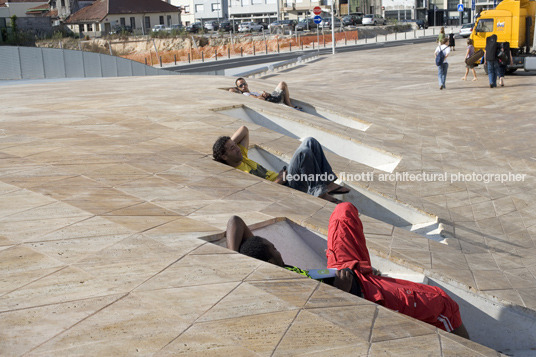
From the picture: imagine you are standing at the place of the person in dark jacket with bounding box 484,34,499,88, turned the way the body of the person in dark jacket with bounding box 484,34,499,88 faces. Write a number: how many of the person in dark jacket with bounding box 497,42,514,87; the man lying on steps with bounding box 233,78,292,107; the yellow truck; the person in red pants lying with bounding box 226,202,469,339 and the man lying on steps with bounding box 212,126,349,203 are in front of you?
2
